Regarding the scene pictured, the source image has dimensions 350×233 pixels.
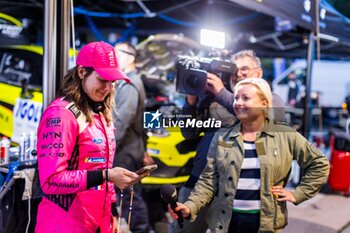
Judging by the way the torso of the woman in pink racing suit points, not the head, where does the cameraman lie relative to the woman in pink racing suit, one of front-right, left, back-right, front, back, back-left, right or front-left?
left

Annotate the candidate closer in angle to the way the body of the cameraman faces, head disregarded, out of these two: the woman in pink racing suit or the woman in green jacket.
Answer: the woman in pink racing suit

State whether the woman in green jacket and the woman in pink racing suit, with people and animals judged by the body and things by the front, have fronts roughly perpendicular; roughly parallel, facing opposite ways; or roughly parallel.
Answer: roughly perpendicular

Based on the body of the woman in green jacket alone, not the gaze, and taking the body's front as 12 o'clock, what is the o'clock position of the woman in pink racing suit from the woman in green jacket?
The woman in pink racing suit is roughly at 2 o'clock from the woman in green jacket.

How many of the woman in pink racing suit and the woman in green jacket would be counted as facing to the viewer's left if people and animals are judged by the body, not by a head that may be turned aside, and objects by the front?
0

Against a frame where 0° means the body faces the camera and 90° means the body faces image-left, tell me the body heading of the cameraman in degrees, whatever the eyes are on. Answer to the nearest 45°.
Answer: approximately 45°

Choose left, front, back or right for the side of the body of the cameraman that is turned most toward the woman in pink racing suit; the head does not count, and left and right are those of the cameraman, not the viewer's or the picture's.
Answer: front

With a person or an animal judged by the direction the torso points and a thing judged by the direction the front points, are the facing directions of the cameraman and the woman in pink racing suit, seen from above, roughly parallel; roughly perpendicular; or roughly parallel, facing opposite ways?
roughly perpendicular

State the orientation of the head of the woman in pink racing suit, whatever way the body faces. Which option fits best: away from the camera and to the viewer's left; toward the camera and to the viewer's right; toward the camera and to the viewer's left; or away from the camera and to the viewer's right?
toward the camera and to the viewer's right

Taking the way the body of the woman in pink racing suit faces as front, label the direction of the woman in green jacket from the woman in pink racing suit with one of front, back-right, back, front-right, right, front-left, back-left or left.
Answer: front-left

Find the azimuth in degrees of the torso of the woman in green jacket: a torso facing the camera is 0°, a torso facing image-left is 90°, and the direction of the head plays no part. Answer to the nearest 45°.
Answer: approximately 0°

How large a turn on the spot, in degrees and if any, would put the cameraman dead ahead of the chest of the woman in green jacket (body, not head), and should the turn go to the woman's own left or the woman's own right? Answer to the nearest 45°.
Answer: approximately 135° to the woman's own right
